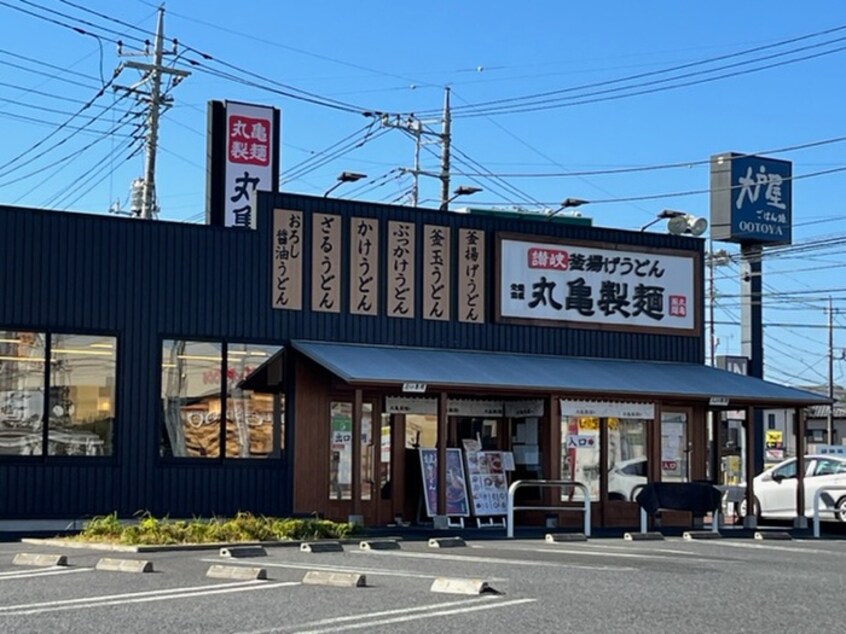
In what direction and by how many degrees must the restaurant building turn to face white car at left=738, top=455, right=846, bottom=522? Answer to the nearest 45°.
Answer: approximately 90° to its left

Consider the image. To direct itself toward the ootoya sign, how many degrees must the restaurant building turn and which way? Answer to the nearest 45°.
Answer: approximately 90° to its left

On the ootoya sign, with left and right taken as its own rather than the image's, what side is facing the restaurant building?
right

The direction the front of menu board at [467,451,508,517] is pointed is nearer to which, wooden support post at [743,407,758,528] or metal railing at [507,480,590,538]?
the metal railing

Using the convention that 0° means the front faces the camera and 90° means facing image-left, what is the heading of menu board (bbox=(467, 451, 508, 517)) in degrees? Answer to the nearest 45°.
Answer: approximately 0°

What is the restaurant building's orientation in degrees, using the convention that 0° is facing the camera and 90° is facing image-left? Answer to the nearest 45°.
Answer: approximately 315°

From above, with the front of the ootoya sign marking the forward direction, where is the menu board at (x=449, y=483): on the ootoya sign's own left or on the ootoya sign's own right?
on the ootoya sign's own right

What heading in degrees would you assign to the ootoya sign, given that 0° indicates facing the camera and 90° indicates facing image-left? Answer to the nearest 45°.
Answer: approximately 315°

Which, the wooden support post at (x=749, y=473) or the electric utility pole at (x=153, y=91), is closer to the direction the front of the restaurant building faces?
the wooden support post

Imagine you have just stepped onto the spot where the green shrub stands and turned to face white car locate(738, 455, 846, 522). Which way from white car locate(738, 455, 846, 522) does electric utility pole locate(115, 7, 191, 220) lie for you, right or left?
left

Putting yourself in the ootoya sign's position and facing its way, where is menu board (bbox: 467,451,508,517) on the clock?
The menu board is roughly at 2 o'clock from the ootoya sign.

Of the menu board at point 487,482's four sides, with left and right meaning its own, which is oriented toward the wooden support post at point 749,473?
left
